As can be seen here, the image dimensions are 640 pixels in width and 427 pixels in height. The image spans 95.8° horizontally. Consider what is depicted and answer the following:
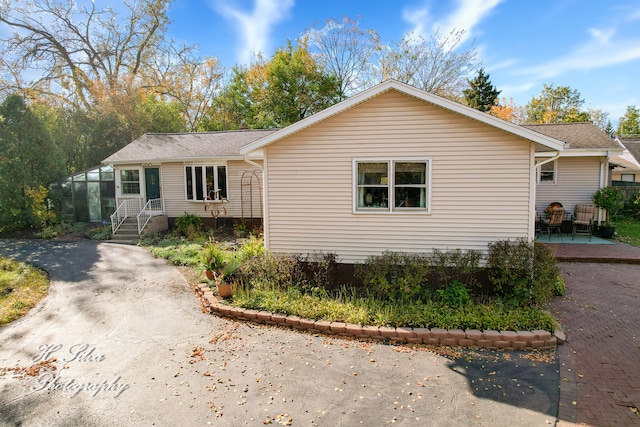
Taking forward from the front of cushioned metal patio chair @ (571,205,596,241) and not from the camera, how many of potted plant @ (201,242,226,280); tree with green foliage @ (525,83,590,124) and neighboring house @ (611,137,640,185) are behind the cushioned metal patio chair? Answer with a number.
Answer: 2

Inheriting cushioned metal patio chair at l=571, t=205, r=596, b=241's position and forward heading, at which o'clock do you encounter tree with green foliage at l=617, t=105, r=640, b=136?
The tree with green foliage is roughly at 6 o'clock from the cushioned metal patio chair.

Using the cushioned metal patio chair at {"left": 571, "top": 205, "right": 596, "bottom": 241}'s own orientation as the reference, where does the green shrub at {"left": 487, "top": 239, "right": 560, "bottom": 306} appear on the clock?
The green shrub is roughly at 12 o'clock from the cushioned metal patio chair.

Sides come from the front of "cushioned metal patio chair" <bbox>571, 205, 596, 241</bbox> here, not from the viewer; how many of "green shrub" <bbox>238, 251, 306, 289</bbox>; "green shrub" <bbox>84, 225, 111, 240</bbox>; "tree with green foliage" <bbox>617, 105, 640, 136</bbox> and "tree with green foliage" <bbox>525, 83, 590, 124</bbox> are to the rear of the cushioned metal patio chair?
2

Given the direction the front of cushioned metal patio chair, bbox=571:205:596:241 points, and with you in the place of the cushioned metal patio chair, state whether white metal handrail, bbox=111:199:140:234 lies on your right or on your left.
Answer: on your right

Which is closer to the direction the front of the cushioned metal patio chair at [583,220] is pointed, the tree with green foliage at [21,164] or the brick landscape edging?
the brick landscape edging

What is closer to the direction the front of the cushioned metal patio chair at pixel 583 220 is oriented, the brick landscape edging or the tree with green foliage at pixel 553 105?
the brick landscape edging

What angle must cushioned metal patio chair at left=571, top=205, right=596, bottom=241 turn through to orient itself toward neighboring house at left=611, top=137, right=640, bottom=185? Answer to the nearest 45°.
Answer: approximately 180°

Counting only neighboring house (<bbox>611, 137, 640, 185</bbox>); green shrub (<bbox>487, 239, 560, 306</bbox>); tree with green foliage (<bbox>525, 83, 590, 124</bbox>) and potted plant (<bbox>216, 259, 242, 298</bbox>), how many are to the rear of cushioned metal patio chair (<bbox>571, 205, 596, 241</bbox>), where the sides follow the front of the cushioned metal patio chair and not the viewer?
2

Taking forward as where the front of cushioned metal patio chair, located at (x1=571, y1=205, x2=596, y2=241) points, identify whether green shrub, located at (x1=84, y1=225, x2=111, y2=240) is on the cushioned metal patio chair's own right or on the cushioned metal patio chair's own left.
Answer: on the cushioned metal patio chair's own right

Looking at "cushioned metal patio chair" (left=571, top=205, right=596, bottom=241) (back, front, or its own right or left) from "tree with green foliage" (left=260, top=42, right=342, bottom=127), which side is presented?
right
